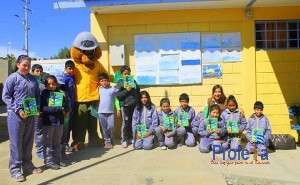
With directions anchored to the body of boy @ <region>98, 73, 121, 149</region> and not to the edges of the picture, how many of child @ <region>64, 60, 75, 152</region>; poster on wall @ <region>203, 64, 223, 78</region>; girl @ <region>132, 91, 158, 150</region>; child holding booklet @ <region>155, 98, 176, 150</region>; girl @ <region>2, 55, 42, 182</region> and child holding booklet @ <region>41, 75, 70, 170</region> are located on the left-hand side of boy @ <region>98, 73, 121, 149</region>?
3

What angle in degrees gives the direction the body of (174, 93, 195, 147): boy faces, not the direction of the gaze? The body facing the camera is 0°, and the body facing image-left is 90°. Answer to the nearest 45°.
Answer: approximately 0°

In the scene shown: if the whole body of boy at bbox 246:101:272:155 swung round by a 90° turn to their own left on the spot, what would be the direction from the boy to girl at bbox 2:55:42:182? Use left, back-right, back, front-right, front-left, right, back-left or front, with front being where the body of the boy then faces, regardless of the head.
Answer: back-right

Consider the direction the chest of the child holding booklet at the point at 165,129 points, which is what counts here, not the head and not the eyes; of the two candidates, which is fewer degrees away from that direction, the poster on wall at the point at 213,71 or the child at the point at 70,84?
the child

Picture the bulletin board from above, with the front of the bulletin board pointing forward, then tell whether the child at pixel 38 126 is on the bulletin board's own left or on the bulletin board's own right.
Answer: on the bulletin board's own right

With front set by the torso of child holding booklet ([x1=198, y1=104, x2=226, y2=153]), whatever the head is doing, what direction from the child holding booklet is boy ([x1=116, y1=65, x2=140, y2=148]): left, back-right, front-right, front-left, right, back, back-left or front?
right

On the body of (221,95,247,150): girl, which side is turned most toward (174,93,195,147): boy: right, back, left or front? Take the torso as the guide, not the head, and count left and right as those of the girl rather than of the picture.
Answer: right

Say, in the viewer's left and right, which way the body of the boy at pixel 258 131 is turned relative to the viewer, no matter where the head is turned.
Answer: facing the viewer

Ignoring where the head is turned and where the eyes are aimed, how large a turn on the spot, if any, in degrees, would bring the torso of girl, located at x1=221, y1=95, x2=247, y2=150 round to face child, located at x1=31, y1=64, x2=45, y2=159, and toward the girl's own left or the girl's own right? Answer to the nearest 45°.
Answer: approximately 45° to the girl's own right

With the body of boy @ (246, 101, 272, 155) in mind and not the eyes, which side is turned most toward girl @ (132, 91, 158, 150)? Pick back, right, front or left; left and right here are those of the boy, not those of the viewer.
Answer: right

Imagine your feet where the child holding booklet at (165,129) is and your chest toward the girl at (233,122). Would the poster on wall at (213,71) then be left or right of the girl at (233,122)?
left
